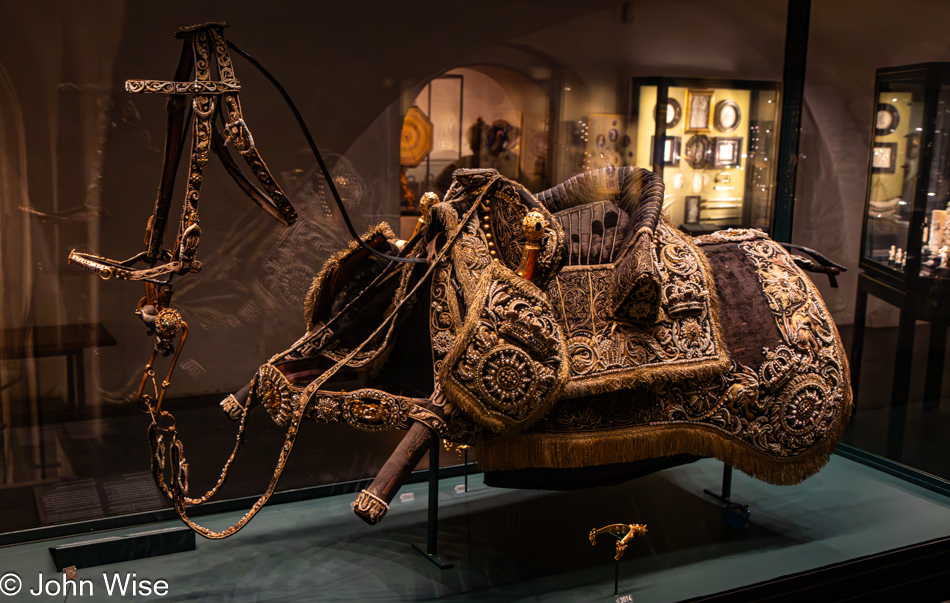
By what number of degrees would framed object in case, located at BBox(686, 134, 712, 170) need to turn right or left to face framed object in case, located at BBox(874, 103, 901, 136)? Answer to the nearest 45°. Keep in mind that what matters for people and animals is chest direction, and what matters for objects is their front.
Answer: approximately 90° to its left

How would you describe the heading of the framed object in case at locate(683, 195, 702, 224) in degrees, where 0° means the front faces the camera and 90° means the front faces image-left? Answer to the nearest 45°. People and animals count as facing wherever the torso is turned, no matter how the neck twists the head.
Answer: approximately 0°

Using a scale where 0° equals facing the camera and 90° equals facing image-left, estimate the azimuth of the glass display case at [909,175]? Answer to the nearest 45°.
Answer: approximately 45°
